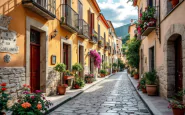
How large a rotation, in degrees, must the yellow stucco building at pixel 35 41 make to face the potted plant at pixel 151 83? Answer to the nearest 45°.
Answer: approximately 45° to its left

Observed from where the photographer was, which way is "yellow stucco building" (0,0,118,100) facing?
facing the viewer and to the right of the viewer

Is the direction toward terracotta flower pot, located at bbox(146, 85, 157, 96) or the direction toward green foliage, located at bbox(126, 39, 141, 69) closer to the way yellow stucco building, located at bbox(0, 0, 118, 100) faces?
the terracotta flower pot

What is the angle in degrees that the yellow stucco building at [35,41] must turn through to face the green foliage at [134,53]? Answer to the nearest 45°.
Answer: approximately 90° to its left

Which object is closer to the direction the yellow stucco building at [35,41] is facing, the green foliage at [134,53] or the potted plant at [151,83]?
the potted plant
